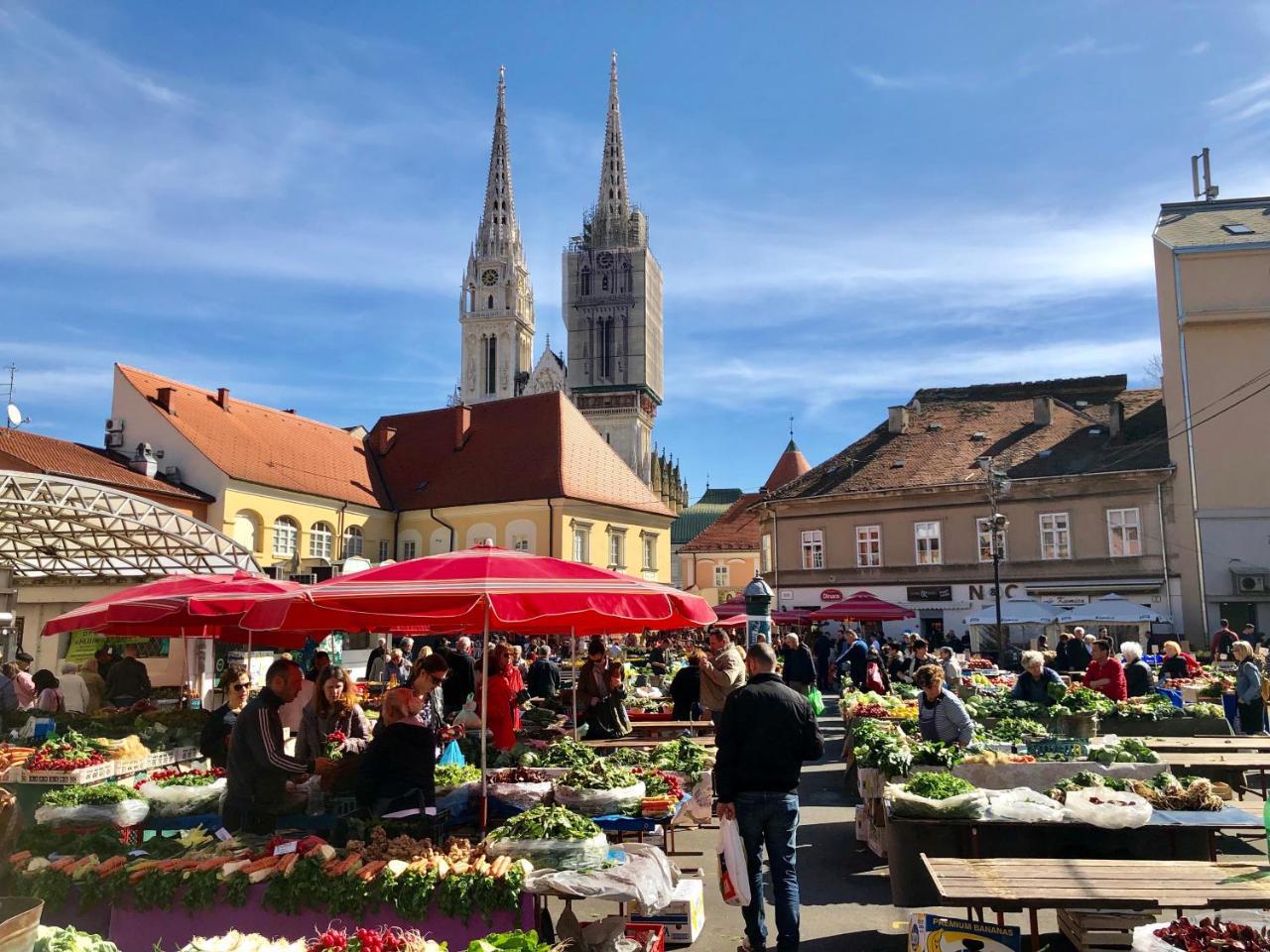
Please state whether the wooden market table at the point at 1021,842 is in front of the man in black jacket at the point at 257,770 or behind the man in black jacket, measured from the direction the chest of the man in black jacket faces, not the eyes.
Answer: in front

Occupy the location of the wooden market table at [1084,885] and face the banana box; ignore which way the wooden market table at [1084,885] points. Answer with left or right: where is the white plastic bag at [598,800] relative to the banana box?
right

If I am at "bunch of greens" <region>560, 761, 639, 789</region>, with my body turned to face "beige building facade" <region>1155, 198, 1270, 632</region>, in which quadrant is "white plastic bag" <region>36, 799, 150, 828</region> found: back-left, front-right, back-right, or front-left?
back-left

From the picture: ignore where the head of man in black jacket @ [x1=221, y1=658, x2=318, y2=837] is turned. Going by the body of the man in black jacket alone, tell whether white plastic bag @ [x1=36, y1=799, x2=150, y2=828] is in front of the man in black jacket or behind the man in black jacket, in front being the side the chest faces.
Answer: behind

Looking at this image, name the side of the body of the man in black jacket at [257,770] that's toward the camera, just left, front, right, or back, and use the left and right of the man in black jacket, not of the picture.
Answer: right

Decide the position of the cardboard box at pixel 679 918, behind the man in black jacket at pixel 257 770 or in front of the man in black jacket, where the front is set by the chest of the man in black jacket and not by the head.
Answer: in front

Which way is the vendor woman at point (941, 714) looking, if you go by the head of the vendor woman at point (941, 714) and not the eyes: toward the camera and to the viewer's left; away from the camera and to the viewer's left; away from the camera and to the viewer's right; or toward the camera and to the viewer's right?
toward the camera and to the viewer's left

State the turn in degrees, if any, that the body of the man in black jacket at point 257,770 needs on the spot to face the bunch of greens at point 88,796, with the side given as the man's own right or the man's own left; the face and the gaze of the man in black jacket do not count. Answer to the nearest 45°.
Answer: approximately 135° to the man's own left
